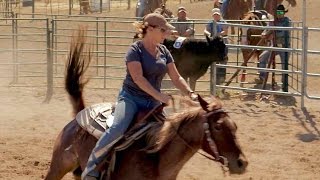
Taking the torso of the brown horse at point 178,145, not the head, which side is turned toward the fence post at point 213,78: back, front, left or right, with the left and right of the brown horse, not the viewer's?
left

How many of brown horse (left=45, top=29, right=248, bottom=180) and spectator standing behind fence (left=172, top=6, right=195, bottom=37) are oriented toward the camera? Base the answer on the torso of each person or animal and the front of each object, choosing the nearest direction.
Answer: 1

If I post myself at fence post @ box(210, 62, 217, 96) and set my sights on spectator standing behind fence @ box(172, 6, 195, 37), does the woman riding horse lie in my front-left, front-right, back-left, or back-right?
back-left

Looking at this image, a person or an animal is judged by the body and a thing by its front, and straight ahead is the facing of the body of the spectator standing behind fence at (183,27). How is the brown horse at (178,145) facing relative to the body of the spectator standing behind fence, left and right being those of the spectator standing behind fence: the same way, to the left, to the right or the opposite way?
to the left

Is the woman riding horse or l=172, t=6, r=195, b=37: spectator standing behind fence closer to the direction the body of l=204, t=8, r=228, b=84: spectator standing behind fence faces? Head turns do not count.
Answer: the woman riding horse

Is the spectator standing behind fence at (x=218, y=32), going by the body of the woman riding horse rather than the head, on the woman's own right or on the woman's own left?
on the woman's own left

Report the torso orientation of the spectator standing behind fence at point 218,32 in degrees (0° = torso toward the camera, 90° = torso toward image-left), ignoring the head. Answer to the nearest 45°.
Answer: approximately 0°

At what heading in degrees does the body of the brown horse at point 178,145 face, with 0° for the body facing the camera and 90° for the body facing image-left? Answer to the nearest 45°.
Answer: approximately 270°
